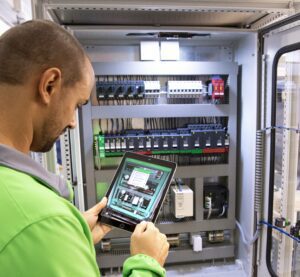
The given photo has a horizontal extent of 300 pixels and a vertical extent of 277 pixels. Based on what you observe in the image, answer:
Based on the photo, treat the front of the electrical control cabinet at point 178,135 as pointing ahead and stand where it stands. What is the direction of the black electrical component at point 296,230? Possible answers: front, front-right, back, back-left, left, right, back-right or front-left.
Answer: front-left

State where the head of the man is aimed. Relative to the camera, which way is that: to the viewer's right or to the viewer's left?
to the viewer's right

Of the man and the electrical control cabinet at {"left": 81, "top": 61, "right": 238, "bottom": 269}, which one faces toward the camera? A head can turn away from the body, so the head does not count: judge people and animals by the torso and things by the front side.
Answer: the electrical control cabinet

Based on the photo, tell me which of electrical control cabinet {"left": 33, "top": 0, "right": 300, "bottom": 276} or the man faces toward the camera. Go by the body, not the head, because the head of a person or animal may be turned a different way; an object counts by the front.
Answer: the electrical control cabinet

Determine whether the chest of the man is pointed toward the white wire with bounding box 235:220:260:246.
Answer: yes

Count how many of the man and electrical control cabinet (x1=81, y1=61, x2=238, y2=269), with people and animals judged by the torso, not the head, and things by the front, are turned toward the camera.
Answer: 1

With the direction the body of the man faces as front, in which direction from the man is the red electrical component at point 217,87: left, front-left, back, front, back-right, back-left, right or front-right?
front

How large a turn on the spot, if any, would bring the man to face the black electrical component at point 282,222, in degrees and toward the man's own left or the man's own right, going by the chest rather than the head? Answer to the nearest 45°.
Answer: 0° — they already face it

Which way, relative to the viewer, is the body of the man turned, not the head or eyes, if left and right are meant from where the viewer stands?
facing away from the viewer and to the right of the viewer

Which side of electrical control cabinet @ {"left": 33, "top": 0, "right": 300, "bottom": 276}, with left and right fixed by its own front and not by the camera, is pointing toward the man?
front

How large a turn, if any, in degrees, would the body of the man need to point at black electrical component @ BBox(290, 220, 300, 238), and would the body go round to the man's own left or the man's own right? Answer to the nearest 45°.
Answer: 0° — they already face it

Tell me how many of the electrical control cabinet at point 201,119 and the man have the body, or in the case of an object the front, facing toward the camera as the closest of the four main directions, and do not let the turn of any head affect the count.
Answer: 1

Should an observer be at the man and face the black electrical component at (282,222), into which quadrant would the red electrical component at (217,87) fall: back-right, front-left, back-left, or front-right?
front-left

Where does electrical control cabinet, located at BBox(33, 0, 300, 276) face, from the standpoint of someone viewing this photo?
facing the viewer
